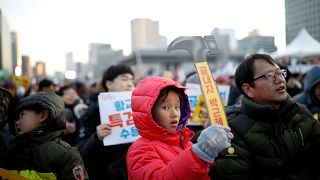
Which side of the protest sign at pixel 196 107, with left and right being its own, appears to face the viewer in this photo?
front

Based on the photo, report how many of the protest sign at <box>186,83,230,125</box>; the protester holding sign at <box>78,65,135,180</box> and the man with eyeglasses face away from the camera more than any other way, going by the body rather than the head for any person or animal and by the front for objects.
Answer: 0

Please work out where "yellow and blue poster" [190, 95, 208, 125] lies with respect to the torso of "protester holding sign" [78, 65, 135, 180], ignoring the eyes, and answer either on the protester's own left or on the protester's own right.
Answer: on the protester's own left

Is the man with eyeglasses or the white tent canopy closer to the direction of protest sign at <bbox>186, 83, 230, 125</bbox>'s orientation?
the man with eyeglasses

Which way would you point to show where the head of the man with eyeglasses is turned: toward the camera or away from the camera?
toward the camera

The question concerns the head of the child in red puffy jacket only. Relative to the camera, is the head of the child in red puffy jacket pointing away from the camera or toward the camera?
toward the camera

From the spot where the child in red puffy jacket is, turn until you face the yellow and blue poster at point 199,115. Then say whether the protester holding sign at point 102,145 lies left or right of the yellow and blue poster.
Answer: left

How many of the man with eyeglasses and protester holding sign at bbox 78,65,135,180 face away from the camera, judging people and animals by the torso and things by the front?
0

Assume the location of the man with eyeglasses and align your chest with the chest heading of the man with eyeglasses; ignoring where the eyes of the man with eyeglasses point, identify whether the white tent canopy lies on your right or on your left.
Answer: on your left

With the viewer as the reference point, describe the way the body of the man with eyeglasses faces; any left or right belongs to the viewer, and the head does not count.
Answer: facing the viewer and to the right of the viewer

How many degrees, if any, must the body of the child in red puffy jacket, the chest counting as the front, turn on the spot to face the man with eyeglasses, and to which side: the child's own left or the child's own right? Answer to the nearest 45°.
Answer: approximately 45° to the child's own left

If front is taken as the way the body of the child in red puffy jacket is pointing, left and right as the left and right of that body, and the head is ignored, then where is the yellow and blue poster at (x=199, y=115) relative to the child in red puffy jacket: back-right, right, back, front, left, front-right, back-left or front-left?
back-left
